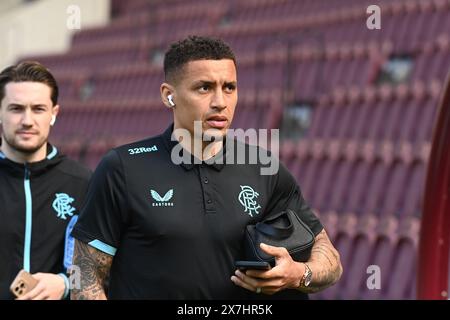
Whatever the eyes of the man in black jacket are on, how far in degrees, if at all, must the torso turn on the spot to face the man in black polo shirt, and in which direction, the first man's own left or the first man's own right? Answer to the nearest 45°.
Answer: approximately 45° to the first man's own left

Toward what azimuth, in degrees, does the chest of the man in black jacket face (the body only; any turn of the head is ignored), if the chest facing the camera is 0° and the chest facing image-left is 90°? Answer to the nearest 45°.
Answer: approximately 0°

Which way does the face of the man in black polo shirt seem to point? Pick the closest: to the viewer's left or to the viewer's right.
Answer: to the viewer's right
